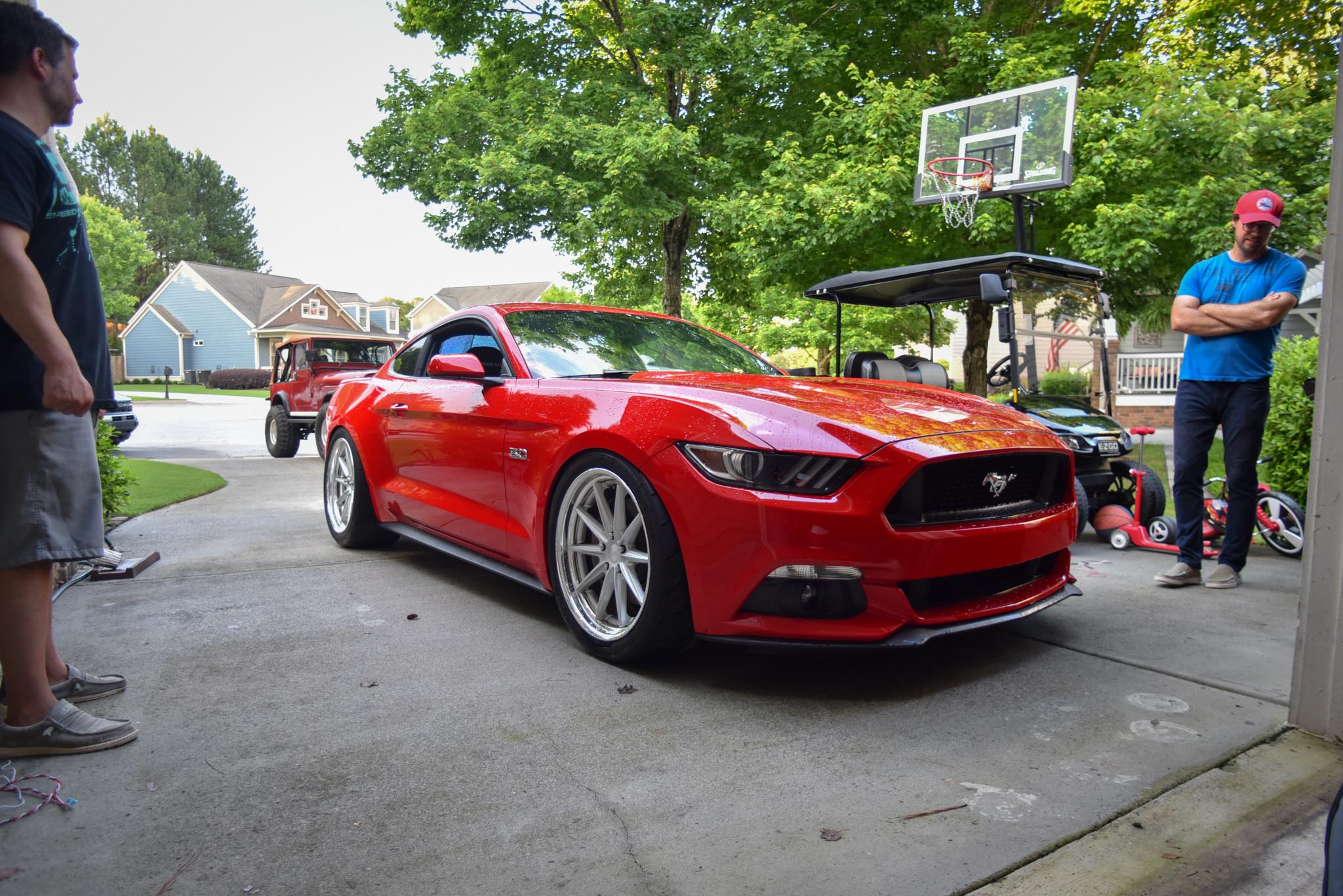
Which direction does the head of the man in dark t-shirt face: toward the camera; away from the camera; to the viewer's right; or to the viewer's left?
to the viewer's right

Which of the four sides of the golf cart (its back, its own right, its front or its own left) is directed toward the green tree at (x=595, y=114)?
back

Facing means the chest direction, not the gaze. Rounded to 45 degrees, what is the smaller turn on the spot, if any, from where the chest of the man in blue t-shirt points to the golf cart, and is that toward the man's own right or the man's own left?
approximately 135° to the man's own right

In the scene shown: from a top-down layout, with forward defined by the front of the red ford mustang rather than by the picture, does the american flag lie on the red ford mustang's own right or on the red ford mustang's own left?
on the red ford mustang's own left

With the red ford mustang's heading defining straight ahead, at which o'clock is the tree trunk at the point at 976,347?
The tree trunk is roughly at 8 o'clock from the red ford mustang.

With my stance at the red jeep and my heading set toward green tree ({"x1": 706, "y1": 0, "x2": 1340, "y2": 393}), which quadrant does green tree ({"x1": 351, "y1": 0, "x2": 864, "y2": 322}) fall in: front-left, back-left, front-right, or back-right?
front-left

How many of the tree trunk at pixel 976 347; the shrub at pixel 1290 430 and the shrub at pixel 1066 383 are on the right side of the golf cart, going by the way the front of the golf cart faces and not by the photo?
0

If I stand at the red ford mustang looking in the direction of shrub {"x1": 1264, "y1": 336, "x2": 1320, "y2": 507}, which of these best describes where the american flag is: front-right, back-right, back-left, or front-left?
front-left

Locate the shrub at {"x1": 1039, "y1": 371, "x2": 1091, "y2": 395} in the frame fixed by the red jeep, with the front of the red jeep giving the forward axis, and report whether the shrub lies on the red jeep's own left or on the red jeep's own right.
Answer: on the red jeep's own left

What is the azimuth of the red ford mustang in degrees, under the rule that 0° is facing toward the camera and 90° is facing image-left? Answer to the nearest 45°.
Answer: approximately 315°

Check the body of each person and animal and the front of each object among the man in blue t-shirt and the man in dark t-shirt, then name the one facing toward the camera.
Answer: the man in blue t-shirt

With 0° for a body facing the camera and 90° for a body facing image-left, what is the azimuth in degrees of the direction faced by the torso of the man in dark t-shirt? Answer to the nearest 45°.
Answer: approximately 270°

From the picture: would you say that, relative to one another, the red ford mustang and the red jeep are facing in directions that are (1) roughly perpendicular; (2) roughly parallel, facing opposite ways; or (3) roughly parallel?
roughly parallel

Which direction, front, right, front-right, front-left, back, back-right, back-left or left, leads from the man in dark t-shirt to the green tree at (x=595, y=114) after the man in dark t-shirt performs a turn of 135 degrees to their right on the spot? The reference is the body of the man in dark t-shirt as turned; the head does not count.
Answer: back

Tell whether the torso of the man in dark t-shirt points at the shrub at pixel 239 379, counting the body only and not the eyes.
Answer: no

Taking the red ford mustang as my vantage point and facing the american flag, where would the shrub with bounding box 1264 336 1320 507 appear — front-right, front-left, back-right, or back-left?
front-right

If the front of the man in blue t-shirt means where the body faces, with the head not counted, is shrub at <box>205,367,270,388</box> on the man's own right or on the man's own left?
on the man's own right

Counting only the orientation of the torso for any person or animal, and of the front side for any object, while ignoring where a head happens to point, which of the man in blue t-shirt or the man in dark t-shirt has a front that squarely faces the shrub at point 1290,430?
the man in dark t-shirt

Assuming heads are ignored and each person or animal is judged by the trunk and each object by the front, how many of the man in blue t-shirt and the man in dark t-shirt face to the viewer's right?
1

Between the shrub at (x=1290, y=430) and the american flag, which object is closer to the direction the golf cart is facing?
the shrub
